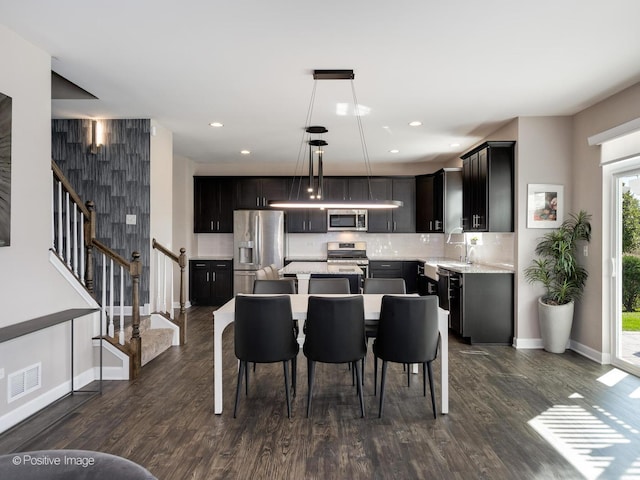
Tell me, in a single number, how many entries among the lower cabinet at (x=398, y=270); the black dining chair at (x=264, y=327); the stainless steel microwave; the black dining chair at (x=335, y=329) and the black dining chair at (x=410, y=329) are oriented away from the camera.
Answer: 3

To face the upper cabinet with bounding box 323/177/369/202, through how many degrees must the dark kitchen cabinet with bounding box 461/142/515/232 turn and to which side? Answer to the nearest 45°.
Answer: approximately 45° to its right

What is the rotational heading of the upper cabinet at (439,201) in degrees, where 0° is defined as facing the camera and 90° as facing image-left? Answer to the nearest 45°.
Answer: approximately 45°

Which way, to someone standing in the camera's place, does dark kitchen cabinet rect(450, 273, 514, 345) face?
facing to the left of the viewer

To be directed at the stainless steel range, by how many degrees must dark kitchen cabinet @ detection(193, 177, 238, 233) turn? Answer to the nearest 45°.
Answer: approximately 90° to its left

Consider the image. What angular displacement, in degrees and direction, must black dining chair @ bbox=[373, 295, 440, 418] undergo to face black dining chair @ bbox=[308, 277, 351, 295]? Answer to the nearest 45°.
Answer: approximately 45° to its left

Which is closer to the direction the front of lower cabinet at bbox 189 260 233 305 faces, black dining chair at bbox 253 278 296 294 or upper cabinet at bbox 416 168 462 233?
the black dining chair

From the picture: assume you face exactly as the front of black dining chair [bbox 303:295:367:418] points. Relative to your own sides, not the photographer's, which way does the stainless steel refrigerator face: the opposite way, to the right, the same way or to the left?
the opposite way

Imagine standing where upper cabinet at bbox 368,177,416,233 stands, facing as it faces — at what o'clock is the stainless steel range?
The stainless steel range is roughly at 3 o'clock from the upper cabinet.

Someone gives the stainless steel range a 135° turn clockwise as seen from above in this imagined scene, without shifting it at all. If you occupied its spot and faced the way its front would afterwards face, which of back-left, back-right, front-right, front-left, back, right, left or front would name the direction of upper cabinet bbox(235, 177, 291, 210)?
front-left

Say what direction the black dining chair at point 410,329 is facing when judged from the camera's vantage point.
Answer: facing away from the viewer

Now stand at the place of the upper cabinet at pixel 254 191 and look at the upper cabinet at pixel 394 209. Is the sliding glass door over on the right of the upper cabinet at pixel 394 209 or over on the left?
right

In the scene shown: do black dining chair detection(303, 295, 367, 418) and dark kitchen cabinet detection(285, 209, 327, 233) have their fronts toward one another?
yes
